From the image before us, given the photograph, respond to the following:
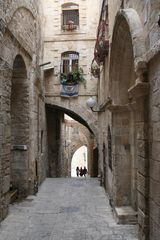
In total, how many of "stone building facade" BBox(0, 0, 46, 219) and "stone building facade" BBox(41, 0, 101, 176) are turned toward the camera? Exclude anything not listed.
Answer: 1

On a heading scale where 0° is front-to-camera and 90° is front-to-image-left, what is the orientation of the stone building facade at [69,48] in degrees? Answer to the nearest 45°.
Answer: approximately 0°

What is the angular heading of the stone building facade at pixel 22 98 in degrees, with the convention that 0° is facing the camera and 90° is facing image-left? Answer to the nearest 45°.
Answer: approximately 270°

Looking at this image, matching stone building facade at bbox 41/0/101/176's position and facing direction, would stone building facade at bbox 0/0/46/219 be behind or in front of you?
in front

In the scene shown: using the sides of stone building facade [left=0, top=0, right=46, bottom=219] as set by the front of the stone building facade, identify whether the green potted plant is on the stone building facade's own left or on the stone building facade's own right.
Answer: on the stone building facade's own left

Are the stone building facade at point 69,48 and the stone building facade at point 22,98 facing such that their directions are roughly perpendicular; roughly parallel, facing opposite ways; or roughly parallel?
roughly perpendicular
